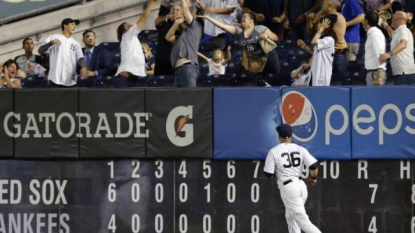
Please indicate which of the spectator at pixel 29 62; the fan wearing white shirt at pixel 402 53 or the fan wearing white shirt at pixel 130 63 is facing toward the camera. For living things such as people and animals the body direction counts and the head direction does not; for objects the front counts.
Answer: the spectator

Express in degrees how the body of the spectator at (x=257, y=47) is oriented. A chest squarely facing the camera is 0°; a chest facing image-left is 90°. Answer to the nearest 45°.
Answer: approximately 45°

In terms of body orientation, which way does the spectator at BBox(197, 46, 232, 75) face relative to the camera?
toward the camera

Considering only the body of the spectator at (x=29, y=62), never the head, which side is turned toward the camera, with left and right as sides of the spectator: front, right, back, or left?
front

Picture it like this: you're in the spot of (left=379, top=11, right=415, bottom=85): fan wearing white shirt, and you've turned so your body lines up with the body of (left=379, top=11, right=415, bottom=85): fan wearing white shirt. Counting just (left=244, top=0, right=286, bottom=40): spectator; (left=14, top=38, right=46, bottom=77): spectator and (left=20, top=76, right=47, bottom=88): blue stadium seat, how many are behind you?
0

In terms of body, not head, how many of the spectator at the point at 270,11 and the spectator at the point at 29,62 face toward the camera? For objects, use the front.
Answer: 2

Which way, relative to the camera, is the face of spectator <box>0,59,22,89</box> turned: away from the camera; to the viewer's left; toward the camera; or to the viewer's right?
toward the camera

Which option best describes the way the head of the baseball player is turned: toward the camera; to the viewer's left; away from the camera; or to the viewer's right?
away from the camera
